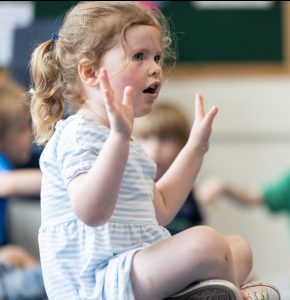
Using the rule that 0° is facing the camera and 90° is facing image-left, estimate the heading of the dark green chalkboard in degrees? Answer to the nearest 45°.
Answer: approximately 0°

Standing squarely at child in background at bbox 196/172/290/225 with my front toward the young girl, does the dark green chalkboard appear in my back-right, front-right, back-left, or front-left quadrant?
back-right

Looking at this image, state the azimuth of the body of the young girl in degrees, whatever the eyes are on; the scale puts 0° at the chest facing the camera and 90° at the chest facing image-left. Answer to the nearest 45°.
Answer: approximately 315°

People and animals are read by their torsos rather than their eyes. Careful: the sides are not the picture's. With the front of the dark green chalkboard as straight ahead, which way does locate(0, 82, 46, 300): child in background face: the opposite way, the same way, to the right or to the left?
to the left

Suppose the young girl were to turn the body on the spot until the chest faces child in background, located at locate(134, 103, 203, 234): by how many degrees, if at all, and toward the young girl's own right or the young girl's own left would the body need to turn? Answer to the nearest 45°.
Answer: approximately 135° to the young girl's own left

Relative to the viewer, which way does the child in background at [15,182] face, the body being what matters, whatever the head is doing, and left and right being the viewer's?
facing to the right of the viewer
